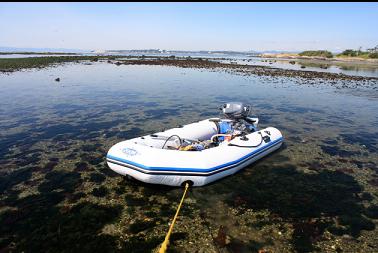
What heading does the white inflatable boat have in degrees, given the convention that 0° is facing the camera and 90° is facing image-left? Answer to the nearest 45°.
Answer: approximately 45°
